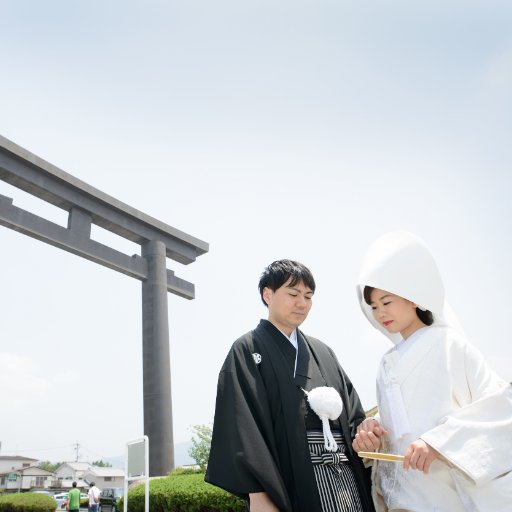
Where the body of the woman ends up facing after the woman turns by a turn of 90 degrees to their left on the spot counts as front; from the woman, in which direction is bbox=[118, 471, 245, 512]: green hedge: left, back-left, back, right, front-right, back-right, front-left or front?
back

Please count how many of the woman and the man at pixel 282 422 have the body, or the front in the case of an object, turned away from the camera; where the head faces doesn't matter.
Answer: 0

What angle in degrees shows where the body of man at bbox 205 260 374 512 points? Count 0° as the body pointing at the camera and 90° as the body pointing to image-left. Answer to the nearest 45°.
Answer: approximately 315°

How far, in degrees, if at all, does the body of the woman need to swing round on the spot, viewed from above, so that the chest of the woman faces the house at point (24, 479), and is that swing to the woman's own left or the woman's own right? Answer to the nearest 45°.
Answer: approximately 90° to the woman's own right

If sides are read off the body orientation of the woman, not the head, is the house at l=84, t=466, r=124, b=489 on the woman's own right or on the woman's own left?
on the woman's own right

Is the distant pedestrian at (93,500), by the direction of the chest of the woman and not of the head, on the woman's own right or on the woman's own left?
on the woman's own right

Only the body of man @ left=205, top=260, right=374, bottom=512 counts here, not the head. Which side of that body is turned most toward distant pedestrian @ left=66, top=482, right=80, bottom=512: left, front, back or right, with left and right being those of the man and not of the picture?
back

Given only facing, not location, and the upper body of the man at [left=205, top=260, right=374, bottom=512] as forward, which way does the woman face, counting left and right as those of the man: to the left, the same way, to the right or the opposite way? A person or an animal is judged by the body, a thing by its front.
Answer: to the right

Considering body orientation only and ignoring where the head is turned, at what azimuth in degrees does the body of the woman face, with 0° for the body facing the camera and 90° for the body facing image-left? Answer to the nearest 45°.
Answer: approximately 45°

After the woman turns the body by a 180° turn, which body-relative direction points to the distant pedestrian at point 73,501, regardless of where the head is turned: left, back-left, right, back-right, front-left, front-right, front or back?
left

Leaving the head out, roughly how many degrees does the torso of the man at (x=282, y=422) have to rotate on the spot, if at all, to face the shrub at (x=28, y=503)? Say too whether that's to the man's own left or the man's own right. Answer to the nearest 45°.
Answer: approximately 180°

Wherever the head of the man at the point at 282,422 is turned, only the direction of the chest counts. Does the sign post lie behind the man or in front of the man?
behind

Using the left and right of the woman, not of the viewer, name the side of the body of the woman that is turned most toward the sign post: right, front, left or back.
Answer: right

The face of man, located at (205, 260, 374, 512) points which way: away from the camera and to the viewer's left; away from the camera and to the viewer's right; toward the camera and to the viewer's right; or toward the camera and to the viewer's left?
toward the camera and to the viewer's right
